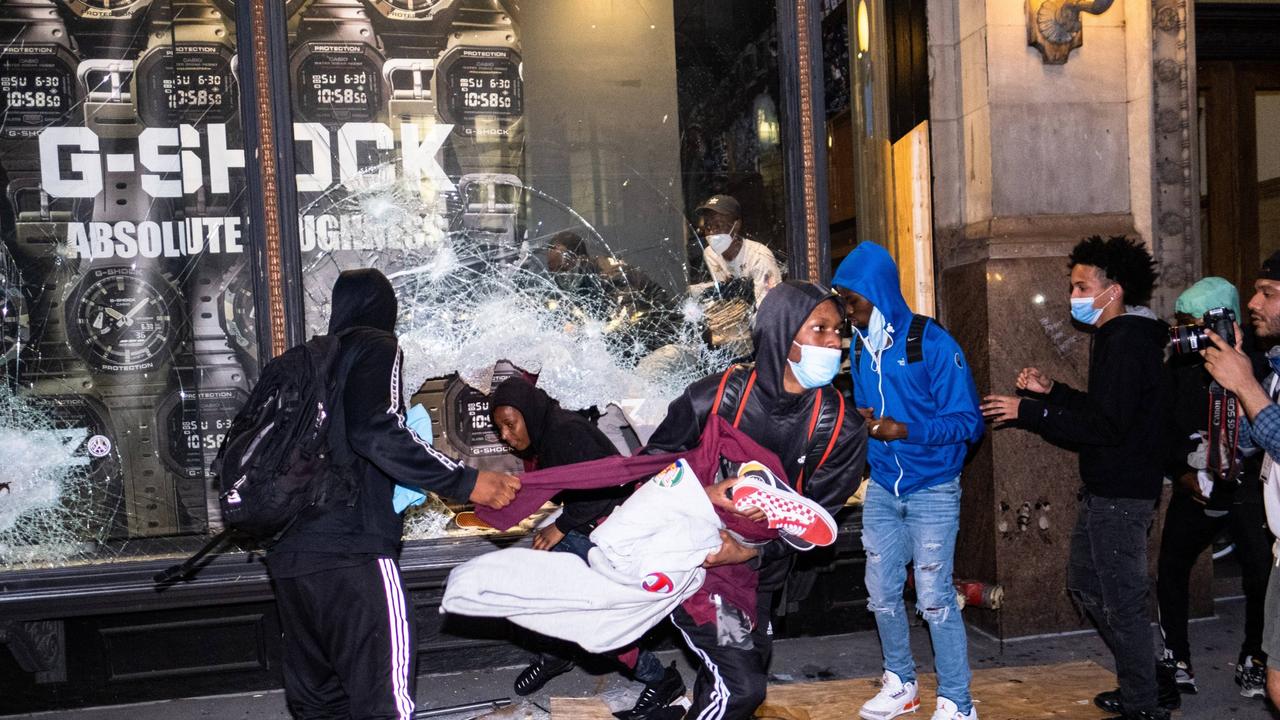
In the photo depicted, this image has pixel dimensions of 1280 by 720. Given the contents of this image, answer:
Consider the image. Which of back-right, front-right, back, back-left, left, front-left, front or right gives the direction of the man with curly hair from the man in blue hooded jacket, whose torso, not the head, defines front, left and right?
back-left

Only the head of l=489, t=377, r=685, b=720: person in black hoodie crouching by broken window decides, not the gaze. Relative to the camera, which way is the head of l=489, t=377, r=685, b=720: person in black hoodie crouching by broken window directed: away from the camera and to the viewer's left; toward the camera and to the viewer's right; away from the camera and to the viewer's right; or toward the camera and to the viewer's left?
toward the camera and to the viewer's left

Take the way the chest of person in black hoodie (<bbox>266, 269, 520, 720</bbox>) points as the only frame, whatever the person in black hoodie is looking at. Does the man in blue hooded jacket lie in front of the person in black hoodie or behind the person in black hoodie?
in front

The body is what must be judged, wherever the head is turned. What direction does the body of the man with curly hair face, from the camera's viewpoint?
to the viewer's left

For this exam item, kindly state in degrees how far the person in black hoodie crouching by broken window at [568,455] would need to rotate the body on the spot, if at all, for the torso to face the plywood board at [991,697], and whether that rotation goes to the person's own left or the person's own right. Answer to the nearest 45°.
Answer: approximately 135° to the person's own left

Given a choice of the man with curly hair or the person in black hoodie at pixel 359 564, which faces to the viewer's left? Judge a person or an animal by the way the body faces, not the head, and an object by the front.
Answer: the man with curly hair

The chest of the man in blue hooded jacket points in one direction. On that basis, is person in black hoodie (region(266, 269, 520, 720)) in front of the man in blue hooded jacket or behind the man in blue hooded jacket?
in front

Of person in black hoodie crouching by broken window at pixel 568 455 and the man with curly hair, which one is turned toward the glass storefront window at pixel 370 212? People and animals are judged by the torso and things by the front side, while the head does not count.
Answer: the man with curly hair

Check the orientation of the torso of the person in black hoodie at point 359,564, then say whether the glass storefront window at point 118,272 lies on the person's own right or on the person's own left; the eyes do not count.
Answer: on the person's own left

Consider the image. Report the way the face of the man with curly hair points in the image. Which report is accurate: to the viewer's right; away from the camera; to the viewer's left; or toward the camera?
to the viewer's left

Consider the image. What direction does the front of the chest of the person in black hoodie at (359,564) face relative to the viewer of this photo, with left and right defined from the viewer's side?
facing away from the viewer and to the right of the viewer
